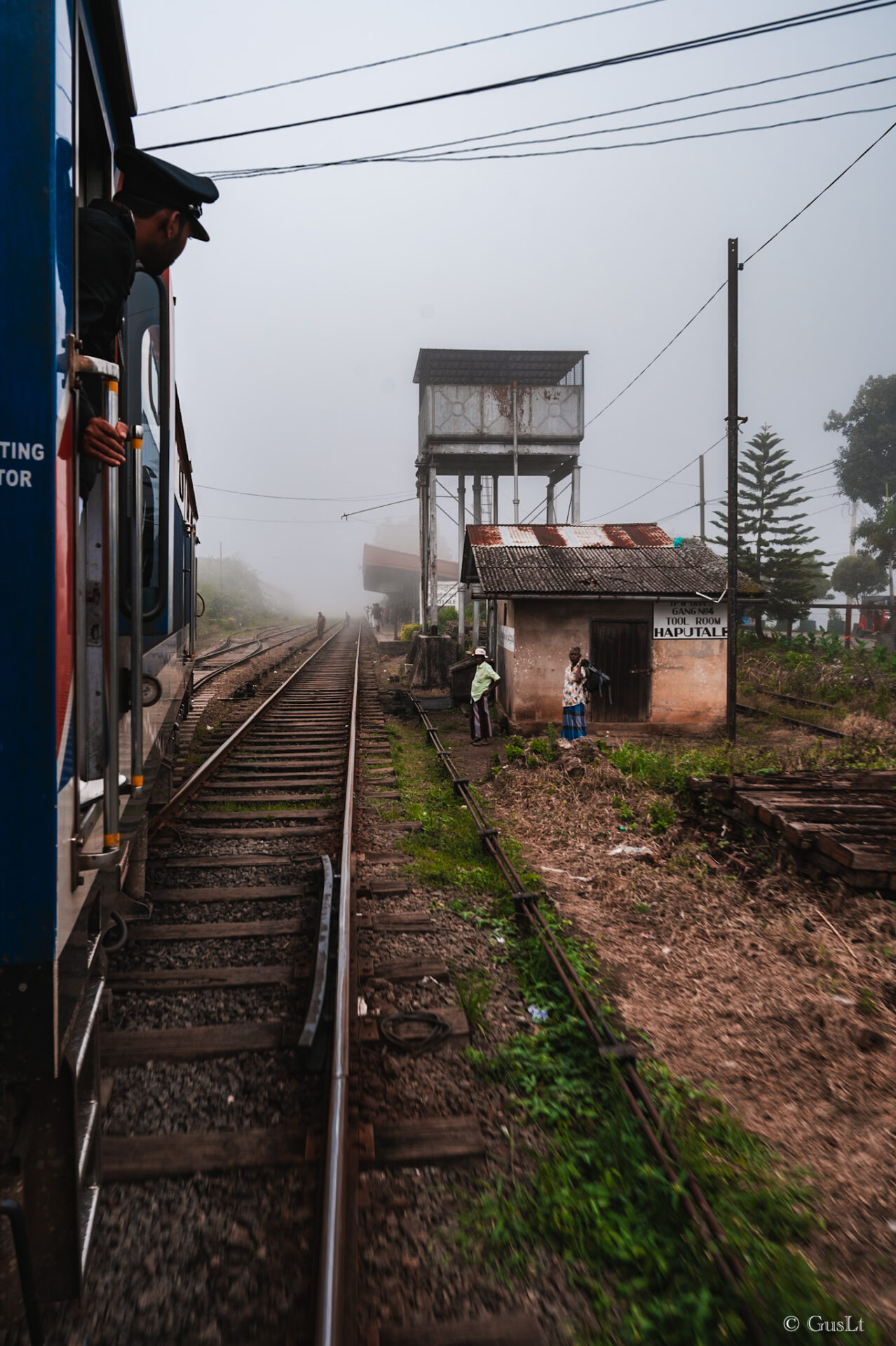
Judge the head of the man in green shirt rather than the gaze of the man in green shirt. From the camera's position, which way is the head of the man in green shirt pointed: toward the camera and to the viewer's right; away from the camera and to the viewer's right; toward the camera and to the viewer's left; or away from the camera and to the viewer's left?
toward the camera and to the viewer's left

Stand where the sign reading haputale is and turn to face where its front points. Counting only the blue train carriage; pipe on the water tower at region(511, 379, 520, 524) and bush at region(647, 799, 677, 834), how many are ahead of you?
2

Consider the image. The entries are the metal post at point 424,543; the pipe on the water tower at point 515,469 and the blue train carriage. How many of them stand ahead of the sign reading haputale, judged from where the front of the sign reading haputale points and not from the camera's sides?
1

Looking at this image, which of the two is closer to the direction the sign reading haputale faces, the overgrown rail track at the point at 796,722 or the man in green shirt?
the man in green shirt

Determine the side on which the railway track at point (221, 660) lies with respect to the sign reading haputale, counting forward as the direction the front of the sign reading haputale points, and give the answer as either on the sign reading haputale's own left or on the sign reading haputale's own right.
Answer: on the sign reading haputale's own right

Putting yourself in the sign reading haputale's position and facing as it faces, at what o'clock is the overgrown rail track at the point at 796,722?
The overgrown rail track is roughly at 8 o'clock from the sign reading haputale.

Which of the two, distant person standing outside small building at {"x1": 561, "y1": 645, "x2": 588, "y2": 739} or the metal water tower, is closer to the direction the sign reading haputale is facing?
the distant person standing outside small building

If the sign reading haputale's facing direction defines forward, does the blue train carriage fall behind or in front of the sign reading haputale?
in front

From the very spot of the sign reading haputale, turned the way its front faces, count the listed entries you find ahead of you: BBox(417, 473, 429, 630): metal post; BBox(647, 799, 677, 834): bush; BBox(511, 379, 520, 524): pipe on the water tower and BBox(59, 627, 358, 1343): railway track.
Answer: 2

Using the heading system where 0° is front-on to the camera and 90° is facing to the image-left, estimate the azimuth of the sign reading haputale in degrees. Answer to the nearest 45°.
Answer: approximately 0°

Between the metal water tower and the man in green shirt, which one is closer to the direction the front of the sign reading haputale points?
the man in green shirt

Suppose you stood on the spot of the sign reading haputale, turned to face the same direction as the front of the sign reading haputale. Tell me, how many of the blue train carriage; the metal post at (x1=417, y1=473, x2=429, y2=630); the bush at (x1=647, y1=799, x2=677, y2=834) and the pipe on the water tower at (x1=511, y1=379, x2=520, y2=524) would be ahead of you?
2

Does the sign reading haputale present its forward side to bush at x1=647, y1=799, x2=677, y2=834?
yes

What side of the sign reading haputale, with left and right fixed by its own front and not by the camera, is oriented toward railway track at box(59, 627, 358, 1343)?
front

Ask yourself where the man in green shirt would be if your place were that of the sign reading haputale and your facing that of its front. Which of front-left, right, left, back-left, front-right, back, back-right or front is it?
front-right
